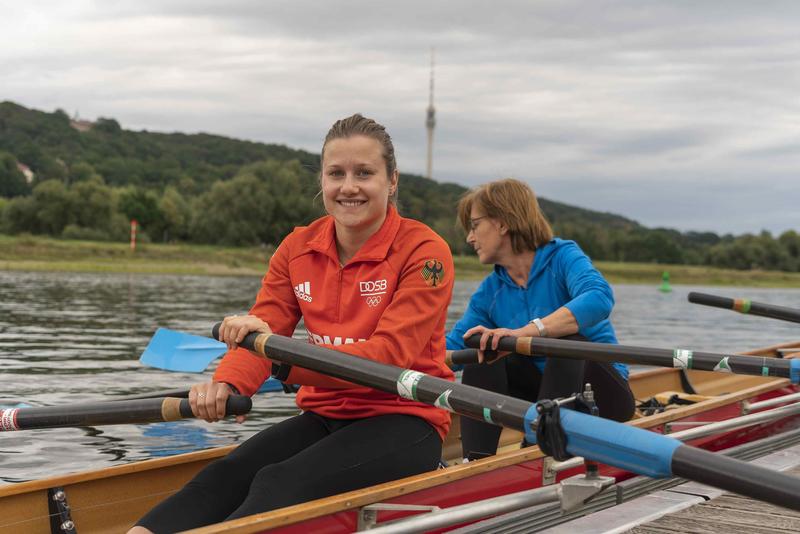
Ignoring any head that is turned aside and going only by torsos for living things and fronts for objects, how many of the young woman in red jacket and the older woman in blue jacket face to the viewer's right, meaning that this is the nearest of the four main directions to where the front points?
0

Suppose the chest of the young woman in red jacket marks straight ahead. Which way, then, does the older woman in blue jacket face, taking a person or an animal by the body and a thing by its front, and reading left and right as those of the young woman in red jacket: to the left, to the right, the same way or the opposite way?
the same way

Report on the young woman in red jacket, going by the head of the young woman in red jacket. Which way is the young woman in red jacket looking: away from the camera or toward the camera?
toward the camera

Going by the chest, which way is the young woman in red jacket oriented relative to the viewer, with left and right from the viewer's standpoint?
facing the viewer and to the left of the viewer

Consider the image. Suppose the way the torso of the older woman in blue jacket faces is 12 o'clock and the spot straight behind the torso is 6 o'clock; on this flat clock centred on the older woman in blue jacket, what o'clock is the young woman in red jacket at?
The young woman in red jacket is roughly at 11 o'clock from the older woman in blue jacket.

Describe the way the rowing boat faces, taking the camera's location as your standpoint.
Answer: facing away from the viewer and to the right of the viewer

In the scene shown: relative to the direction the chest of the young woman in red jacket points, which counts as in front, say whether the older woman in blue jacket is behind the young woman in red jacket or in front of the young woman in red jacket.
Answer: behind

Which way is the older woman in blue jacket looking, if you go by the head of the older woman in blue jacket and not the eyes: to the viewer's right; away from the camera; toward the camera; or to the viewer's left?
to the viewer's left
